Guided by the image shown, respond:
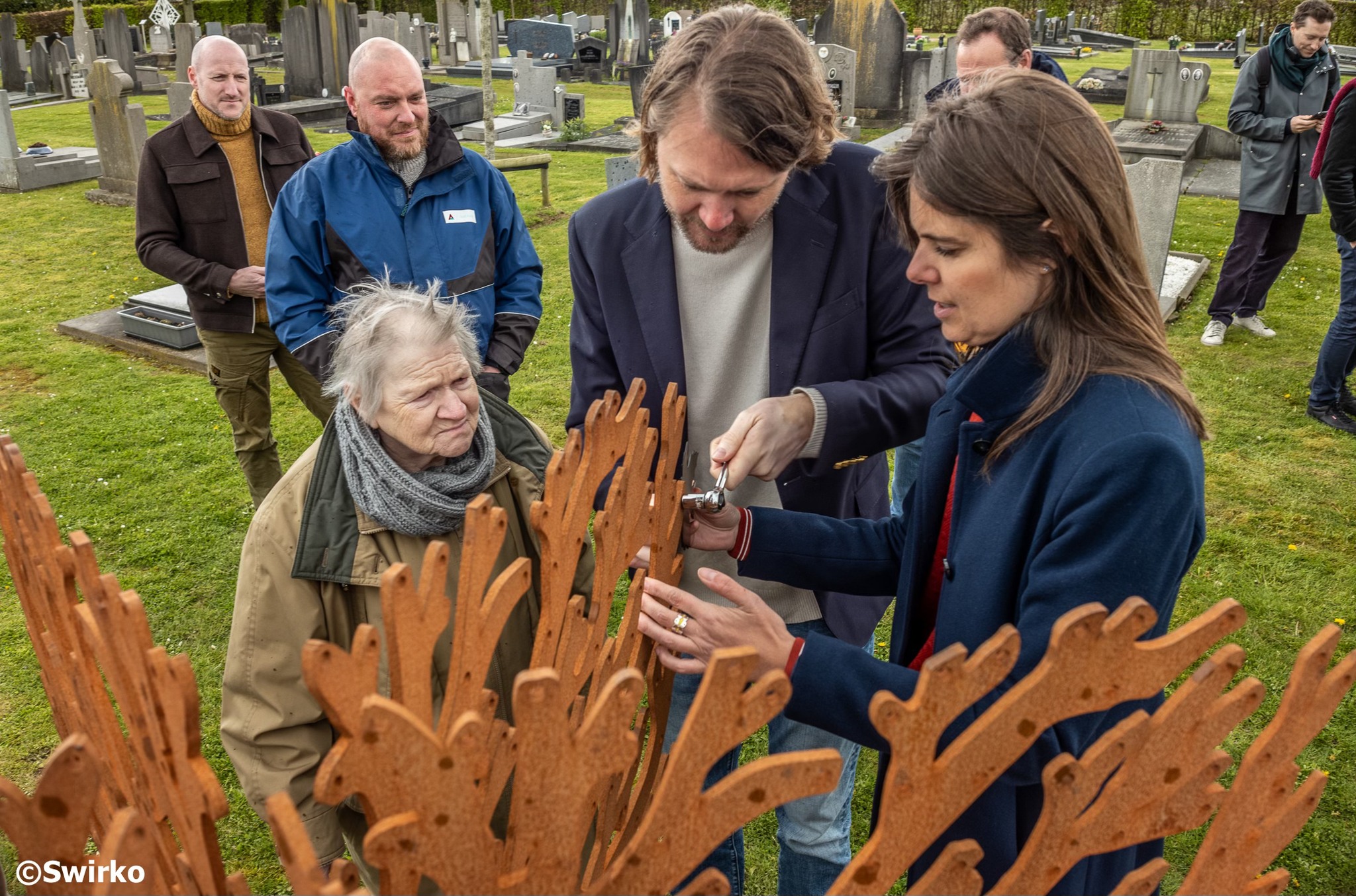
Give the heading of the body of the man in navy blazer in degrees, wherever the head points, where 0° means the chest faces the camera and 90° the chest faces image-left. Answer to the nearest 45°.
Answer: approximately 0°

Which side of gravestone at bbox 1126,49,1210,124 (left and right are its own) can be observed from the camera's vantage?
front

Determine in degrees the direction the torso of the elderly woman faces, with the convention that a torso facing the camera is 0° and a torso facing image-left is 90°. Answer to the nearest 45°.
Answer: approximately 315°

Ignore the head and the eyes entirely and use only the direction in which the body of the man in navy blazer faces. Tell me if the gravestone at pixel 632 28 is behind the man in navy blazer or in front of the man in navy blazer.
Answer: behind

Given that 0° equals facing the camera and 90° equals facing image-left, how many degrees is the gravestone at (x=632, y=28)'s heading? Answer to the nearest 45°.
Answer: approximately 0°

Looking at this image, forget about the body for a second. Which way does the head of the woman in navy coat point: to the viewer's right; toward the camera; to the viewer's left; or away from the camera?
to the viewer's left

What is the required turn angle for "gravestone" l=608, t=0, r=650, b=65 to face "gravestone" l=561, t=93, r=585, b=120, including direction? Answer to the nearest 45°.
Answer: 0° — it already faces it

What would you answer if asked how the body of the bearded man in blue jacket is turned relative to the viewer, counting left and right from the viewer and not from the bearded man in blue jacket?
facing the viewer

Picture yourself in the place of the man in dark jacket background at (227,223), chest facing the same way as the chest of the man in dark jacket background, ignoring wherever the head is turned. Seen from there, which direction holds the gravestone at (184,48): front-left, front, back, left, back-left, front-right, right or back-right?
back-left

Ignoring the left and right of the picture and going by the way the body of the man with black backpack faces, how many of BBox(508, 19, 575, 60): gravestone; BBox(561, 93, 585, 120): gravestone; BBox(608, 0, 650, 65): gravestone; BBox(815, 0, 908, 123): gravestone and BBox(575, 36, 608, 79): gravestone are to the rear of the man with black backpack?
5

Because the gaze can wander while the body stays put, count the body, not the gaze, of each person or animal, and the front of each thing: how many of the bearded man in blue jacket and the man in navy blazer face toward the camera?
2

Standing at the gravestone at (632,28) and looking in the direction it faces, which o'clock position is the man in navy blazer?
The man in navy blazer is roughly at 12 o'clock from the gravestone.

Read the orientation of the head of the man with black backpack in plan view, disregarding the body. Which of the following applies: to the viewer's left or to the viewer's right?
to the viewer's right
